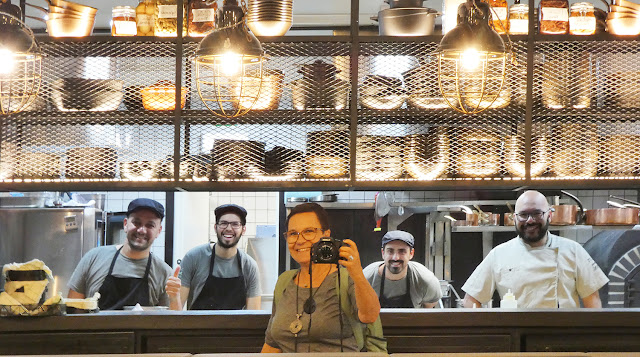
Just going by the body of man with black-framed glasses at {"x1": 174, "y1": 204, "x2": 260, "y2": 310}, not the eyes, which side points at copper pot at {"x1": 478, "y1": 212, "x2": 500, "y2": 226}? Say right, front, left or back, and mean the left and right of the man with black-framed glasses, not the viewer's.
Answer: left

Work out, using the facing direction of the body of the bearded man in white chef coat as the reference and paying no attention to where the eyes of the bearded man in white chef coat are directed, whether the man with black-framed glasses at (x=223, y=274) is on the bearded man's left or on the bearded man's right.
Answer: on the bearded man's right

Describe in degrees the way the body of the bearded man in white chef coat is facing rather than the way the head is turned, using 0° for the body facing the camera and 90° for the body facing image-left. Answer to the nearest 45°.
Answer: approximately 0°

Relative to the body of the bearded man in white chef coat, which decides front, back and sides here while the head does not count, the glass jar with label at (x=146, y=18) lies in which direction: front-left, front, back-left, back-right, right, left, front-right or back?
front-right

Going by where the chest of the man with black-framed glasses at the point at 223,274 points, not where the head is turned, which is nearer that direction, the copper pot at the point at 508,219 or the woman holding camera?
the woman holding camera

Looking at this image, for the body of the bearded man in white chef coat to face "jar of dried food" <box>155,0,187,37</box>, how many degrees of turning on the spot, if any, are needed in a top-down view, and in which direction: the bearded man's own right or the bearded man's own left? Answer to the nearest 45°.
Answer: approximately 45° to the bearded man's own right

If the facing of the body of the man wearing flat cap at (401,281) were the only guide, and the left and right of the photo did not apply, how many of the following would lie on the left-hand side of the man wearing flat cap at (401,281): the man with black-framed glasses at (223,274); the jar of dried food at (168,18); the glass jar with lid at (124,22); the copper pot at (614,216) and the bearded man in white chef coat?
2

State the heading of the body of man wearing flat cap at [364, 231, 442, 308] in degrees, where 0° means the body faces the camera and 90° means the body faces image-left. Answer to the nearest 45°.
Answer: approximately 0°

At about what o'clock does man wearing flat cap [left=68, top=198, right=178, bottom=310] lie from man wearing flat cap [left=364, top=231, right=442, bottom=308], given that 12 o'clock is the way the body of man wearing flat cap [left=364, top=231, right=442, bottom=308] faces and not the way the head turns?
man wearing flat cap [left=68, top=198, right=178, bottom=310] is roughly at 3 o'clock from man wearing flat cap [left=364, top=231, right=442, bottom=308].

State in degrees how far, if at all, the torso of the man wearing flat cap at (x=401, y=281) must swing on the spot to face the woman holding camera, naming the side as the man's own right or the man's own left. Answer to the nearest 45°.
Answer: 0° — they already face them

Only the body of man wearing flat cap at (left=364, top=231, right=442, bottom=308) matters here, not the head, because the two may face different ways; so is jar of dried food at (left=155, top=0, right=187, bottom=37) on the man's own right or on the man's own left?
on the man's own right
